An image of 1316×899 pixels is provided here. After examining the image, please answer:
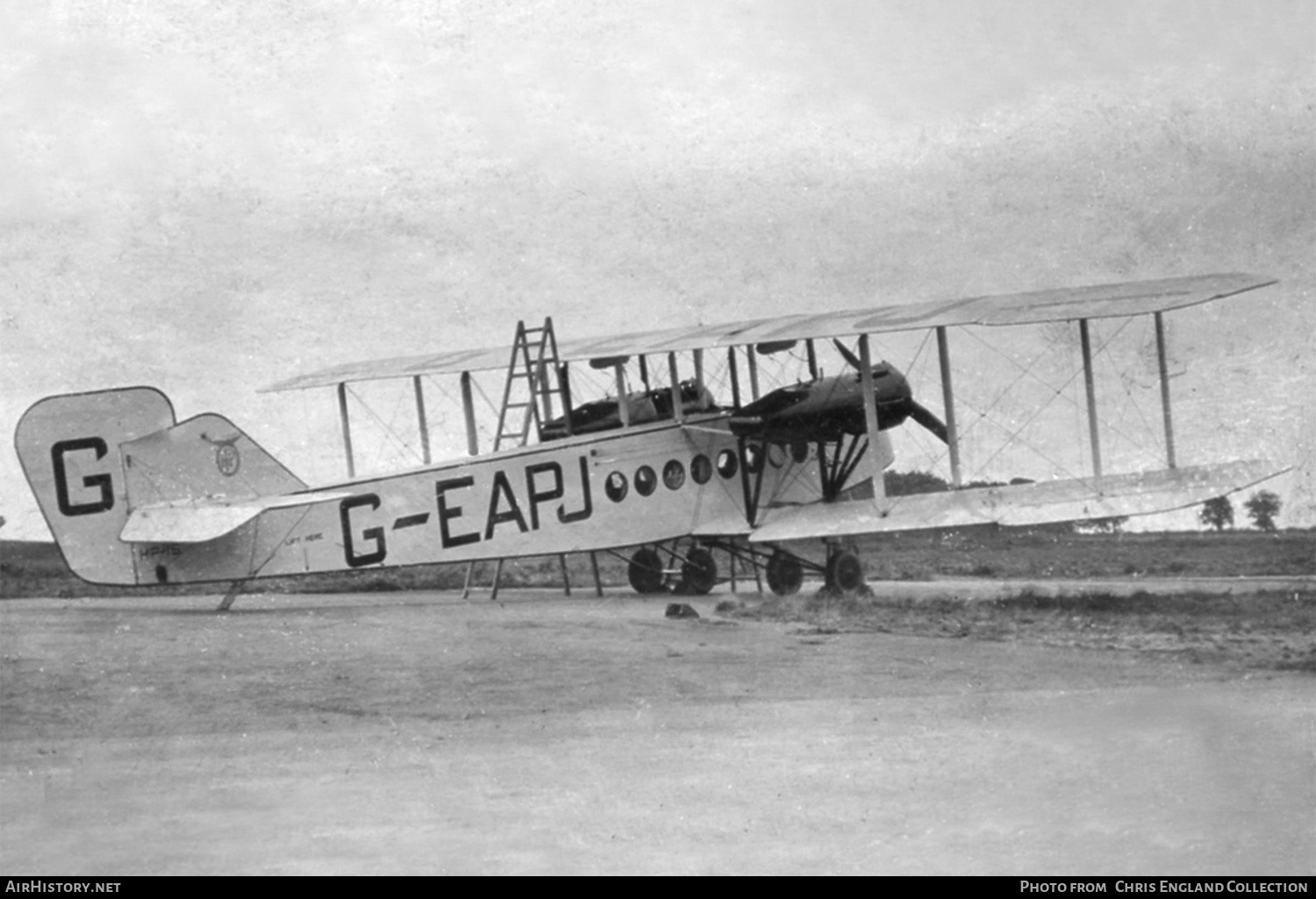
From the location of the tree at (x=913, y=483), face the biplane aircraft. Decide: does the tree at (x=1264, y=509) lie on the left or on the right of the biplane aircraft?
left

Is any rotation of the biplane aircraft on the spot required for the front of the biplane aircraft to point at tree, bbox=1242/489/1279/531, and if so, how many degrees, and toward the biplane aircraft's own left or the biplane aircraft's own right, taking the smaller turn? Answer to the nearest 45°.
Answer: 0° — it already faces it

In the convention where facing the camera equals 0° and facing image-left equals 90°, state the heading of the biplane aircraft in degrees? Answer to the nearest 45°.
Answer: approximately 225°

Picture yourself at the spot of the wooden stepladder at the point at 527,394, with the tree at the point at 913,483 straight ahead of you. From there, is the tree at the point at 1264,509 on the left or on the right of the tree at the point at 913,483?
right
